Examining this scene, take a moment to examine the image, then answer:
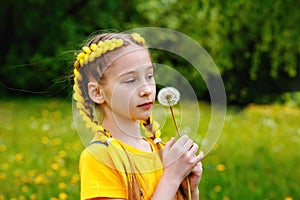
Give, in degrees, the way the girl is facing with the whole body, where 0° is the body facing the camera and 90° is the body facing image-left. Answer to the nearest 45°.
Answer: approximately 315°
